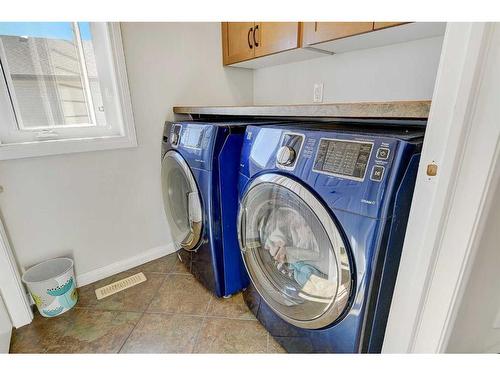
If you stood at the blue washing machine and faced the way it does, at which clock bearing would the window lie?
The window is roughly at 2 o'clock from the blue washing machine.

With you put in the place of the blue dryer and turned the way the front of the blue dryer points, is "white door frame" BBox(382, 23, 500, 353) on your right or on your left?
on your left

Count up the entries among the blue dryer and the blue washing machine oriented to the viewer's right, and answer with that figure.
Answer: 0

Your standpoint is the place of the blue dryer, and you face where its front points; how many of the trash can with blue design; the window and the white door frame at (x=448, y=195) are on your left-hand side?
1

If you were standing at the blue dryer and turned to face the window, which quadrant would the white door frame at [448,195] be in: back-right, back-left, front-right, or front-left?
back-left

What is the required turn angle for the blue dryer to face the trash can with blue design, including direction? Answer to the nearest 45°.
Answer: approximately 45° to its right

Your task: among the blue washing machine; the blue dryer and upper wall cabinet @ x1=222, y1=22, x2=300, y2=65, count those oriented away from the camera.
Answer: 0

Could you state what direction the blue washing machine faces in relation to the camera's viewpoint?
facing the viewer and to the left of the viewer

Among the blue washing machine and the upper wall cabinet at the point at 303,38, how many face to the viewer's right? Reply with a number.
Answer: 0

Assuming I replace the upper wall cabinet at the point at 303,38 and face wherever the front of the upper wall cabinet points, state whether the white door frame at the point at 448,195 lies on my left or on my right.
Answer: on my left

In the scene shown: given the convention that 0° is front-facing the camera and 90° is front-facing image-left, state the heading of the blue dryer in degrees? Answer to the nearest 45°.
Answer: approximately 45°

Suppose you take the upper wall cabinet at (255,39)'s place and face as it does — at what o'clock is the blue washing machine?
The blue washing machine is roughly at 10 o'clock from the upper wall cabinet.

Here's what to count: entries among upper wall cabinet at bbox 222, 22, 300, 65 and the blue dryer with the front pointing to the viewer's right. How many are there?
0

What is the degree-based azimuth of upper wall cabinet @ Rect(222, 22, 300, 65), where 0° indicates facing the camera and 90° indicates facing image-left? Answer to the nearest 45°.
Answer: approximately 45°
